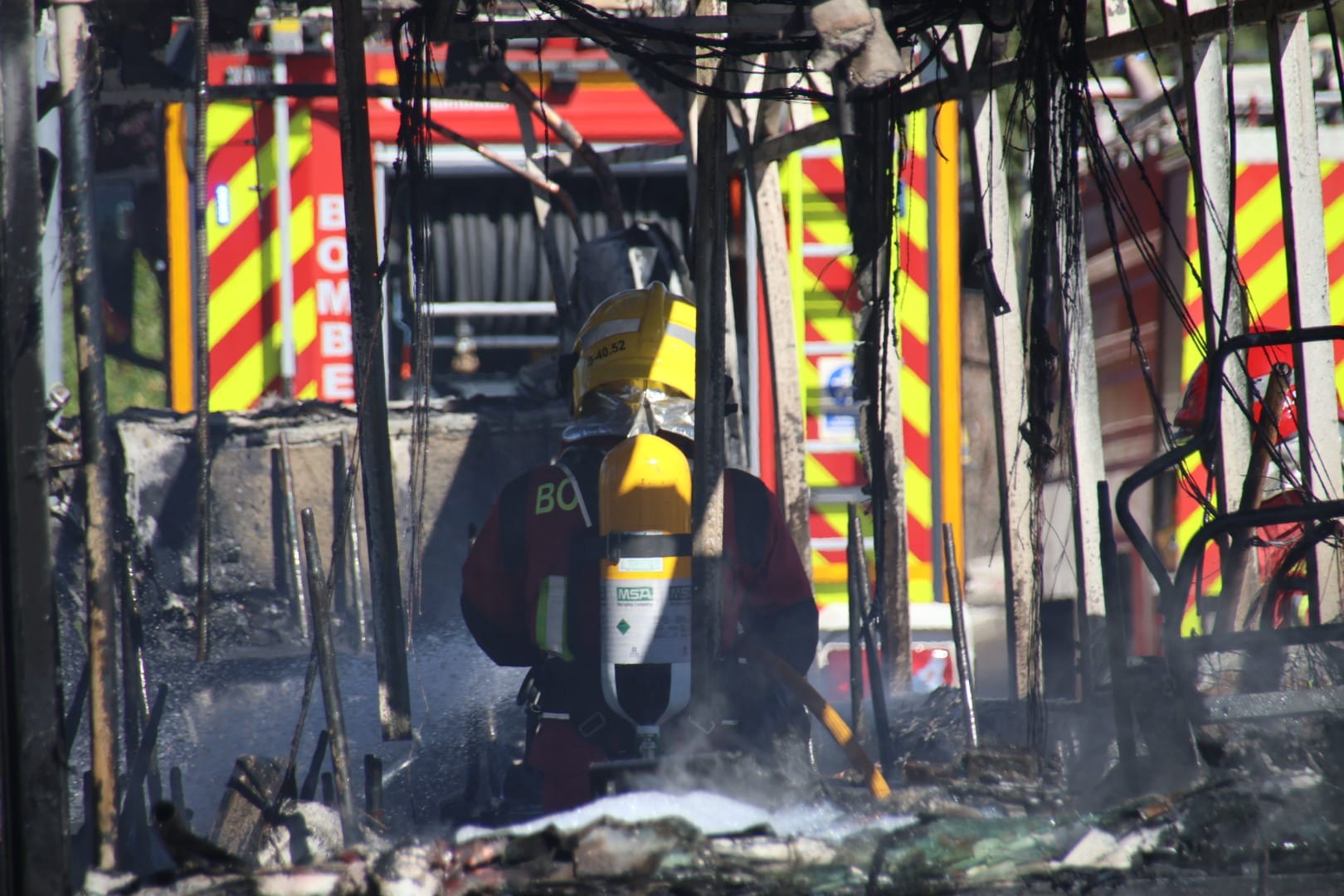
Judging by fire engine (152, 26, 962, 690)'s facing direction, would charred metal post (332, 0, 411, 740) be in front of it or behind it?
behind

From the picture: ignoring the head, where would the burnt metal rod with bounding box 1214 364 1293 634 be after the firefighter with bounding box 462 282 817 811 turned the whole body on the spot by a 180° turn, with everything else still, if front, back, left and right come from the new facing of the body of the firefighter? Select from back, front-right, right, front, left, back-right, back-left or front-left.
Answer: left

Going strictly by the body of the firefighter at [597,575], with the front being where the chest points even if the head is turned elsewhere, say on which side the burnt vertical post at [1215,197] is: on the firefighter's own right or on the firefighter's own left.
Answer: on the firefighter's own right

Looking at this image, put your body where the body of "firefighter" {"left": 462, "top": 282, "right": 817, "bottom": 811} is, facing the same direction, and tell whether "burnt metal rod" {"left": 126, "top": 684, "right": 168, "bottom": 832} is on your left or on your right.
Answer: on your left

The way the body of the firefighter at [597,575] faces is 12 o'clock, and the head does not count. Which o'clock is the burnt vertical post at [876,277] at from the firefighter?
The burnt vertical post is roughly at 2 o'clock from the firefighter.

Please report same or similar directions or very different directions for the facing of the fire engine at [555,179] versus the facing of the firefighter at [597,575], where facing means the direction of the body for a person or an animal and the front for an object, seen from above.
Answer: same or similar directions

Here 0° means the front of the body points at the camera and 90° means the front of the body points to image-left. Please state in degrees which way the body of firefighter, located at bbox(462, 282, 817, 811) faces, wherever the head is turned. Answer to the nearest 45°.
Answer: approximately 180°

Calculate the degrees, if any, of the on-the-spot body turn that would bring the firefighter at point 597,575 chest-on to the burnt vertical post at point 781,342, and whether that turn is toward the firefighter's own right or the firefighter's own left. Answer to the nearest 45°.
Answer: approximately 45° to the firefighter's own right

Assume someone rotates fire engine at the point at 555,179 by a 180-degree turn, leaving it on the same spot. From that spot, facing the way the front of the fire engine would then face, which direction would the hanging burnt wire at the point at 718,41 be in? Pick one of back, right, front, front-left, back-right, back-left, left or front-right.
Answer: front

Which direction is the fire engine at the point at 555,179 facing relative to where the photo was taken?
away from the camera

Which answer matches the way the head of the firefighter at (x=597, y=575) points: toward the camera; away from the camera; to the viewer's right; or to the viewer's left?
away from the camera

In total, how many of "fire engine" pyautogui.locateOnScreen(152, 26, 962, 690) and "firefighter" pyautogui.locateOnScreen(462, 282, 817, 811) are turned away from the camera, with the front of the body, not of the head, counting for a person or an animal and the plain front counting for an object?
2
